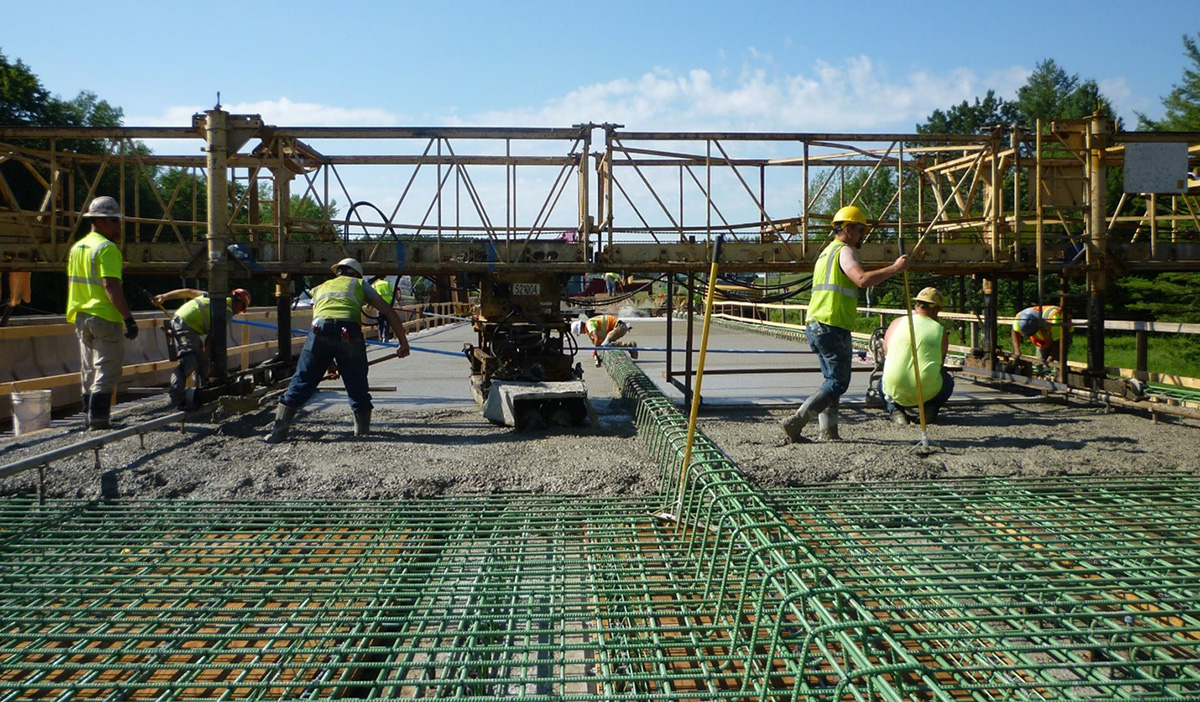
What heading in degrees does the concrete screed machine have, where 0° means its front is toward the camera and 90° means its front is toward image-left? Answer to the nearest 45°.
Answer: approximately 0°

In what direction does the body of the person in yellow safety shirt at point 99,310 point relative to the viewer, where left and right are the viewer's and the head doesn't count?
facing away from the viewer and to the right of the viewer

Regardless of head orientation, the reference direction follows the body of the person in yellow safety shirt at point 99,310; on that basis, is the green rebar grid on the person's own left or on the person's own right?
on the person's own right

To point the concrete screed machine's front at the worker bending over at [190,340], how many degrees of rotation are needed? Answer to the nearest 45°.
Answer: approximately 90° to its right

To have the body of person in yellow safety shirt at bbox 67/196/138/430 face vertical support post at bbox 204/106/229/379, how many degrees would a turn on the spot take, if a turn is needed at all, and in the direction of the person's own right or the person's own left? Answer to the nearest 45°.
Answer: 0° — they already face it

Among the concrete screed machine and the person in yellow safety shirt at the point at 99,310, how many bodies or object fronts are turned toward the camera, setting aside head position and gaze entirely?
1

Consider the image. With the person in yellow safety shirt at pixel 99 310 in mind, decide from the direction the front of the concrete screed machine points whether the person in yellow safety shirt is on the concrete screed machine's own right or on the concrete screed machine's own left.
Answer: on the concrete screed machine's own right

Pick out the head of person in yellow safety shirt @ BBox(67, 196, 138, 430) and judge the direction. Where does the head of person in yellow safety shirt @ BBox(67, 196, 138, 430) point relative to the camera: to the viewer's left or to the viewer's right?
to the viewer's right

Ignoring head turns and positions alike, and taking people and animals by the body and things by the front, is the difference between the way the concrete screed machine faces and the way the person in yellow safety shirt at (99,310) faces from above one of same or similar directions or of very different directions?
very different directions
